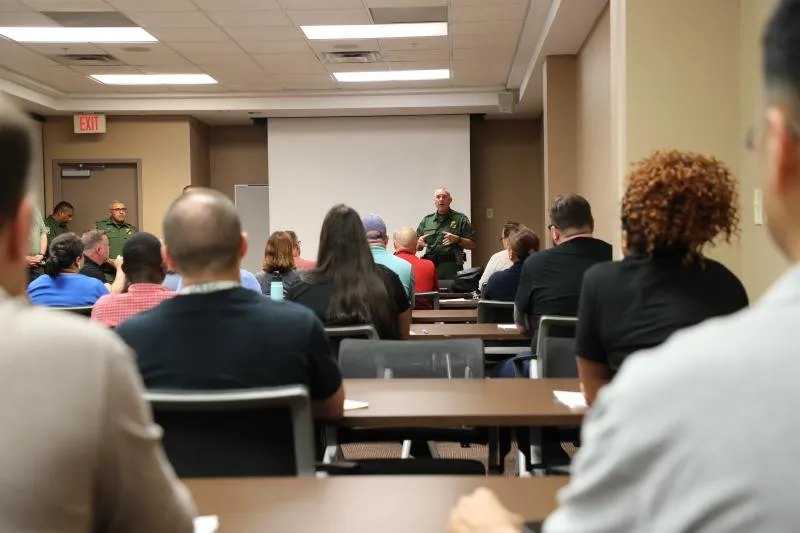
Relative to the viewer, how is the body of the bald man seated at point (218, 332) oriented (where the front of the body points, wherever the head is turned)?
away from the camera

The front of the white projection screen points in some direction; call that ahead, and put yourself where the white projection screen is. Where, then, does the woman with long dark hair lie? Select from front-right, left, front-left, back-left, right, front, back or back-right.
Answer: front

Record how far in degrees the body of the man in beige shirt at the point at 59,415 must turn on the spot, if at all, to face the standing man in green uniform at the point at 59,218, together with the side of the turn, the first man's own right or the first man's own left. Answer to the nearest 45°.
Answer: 0° — they already face them

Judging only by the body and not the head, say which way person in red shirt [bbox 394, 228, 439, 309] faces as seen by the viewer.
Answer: away from the camera

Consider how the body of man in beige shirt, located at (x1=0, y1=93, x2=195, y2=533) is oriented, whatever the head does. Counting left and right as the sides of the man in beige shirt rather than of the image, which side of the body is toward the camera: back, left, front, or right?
back

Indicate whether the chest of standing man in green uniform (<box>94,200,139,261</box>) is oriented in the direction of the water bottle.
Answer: yes

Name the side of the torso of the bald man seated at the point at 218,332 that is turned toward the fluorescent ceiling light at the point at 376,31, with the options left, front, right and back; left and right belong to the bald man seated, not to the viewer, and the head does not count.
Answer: front

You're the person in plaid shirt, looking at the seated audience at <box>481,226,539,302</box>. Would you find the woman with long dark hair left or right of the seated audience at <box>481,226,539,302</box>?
right

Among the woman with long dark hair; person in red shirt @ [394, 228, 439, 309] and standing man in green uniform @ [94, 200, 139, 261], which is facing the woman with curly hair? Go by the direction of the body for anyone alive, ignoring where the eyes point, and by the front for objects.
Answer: the standing man in green uniform

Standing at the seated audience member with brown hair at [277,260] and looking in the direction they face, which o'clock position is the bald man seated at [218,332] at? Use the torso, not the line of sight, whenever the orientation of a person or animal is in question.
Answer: The bald man seated is roughly at 6 o'clock from the seated audience member with brown hair.

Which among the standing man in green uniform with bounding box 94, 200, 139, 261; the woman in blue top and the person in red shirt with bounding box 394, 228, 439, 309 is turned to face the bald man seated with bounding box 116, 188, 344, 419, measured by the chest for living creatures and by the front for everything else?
the standing man in green uniform

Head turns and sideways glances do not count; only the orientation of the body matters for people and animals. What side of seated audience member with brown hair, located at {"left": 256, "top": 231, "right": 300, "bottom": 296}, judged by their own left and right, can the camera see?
back

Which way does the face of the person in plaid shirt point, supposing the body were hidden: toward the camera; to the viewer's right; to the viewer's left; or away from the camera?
away from the camera

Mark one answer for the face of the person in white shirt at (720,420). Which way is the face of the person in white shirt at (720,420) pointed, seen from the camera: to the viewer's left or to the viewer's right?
to the viewer's left

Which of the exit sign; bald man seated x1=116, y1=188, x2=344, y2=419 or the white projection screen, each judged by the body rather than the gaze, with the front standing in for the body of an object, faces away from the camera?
the bald man seated

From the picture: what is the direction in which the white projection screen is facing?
toward the camera

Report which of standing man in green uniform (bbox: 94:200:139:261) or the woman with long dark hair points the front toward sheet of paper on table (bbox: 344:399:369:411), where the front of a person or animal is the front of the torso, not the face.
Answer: the standing man in green uniform

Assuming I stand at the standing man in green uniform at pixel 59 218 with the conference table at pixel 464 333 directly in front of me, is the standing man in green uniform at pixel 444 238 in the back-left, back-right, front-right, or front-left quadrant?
front-left

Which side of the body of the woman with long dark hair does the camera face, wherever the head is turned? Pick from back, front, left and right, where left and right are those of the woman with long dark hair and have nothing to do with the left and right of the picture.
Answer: back

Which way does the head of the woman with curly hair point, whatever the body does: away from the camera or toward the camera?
away from the camera

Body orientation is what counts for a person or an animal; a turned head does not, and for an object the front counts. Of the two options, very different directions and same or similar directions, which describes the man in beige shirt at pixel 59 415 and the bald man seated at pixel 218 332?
same or similar directions
